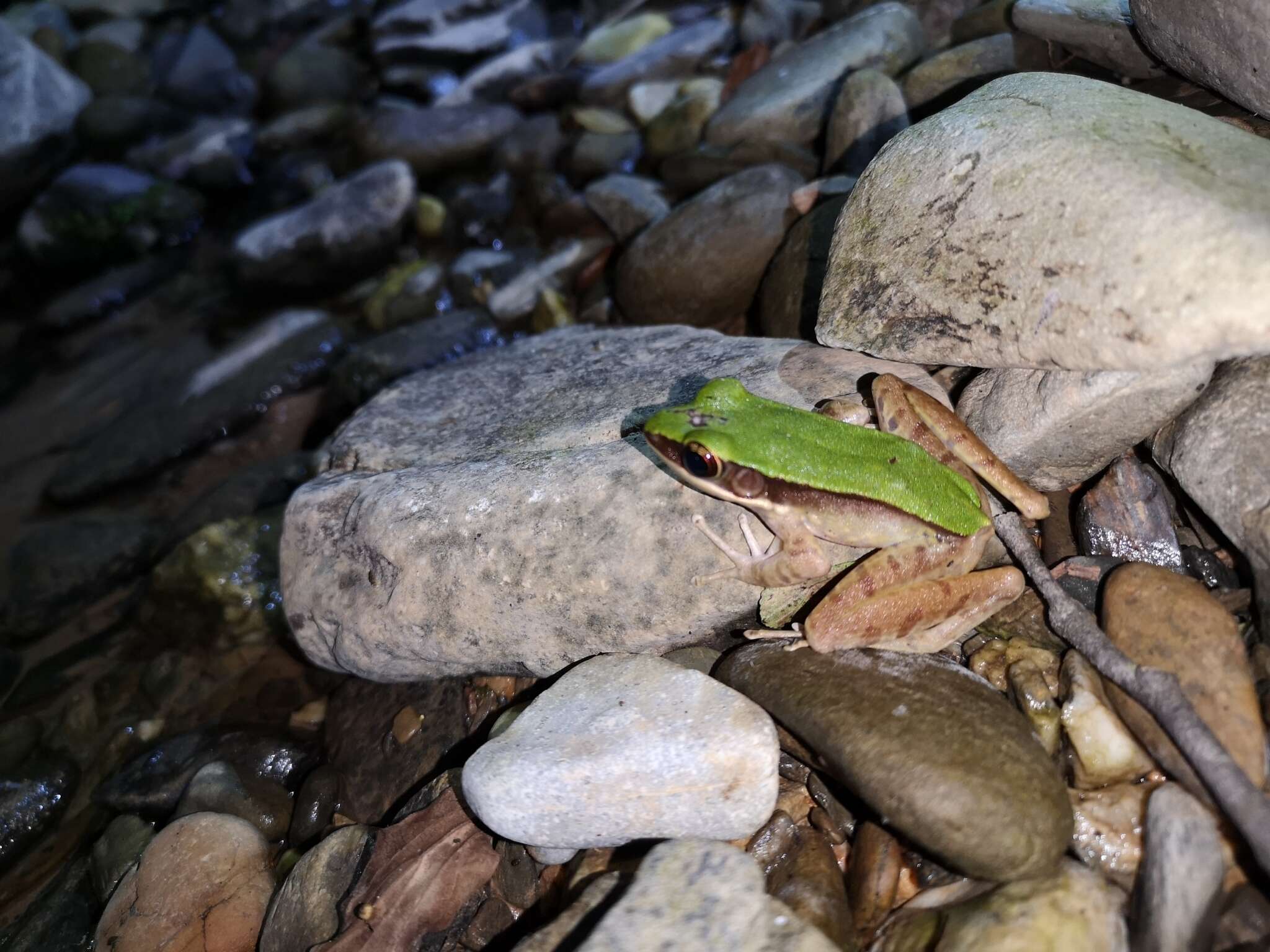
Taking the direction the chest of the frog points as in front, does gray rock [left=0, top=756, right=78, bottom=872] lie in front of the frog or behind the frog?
in front

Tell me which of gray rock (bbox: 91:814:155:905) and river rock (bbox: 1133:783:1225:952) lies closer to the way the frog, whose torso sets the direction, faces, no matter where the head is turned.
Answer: the gray rock

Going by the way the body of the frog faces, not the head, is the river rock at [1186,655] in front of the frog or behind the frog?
behind

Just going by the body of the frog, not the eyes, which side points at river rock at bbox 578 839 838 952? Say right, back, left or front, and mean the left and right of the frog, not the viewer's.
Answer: left

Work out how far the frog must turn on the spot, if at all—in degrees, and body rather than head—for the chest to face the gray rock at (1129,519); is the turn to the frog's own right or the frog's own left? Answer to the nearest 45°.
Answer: approximately 180°

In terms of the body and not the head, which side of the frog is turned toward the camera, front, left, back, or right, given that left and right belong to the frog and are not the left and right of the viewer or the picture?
left

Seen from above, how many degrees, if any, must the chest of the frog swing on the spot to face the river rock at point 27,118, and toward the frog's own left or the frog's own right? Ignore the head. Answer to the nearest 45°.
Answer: approximately 45° to the frog's own right

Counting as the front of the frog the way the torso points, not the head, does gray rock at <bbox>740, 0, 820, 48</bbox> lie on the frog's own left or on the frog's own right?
on the frog's own right

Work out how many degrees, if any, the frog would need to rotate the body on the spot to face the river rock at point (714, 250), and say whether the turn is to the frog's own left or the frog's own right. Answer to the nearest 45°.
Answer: approximately 90° to the frog's own right

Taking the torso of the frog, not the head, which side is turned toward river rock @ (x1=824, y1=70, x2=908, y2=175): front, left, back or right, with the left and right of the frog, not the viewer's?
right
